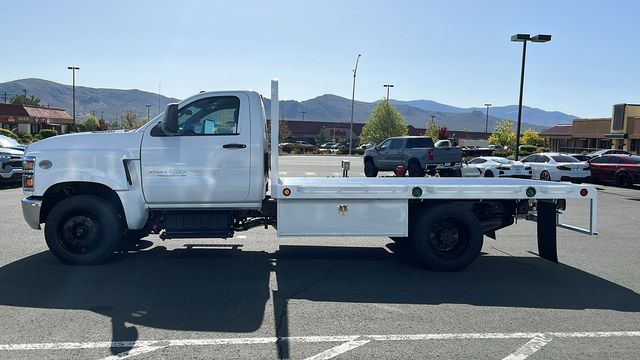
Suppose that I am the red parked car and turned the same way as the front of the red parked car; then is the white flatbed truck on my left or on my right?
on my left

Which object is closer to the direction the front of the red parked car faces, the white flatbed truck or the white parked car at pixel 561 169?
the white parked car

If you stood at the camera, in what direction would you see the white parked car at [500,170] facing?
facing away from the viewer and to the left of the viewer

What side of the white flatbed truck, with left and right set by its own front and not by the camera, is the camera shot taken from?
left

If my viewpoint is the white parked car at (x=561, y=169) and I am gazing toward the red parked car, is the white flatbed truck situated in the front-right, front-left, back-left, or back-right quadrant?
back-right

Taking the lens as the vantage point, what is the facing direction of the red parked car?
facing away from the viewer and to the left of the viewer

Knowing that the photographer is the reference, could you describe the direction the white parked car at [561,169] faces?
facing away from the viewer and to the left of the viewer

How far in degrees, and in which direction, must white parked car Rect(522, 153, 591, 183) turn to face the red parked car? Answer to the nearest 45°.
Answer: approximately 135° to its right
